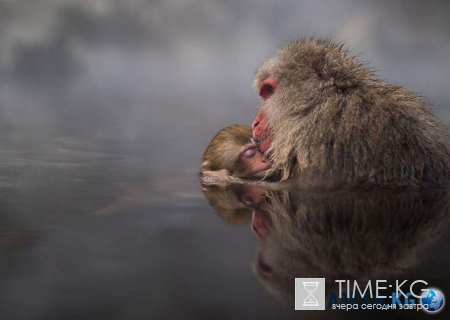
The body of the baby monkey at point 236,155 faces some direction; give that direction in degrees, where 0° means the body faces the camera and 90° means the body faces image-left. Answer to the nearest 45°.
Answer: approximately 270°

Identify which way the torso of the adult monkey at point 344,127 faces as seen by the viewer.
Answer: to the viewer's left
